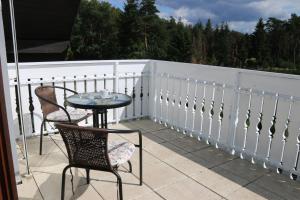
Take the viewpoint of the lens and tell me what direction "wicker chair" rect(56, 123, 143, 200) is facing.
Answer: facing away from the viewer and to the right of the viewer

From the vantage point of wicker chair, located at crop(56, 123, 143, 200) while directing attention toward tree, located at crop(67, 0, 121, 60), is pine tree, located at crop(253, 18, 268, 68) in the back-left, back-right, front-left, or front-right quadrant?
front-right

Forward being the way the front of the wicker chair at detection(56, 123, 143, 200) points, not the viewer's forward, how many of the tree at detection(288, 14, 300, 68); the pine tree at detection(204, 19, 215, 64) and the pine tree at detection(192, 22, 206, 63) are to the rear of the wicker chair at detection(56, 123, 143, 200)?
0

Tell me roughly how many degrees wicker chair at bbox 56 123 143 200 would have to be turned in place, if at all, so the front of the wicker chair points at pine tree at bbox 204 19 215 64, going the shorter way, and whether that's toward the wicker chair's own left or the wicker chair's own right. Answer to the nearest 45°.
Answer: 0° — it already faces it

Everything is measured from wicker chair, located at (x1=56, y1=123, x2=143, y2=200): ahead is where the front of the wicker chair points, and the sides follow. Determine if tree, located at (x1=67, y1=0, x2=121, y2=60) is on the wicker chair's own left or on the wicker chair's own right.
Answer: on the wicker chair's own left

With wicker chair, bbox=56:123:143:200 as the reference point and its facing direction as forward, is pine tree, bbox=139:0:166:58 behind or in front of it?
in front

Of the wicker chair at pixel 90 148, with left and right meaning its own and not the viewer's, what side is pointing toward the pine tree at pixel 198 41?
front

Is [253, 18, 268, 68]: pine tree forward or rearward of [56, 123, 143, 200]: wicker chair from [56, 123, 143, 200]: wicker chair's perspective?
forward

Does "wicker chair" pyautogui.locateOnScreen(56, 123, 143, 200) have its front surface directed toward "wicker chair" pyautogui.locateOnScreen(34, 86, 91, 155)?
no

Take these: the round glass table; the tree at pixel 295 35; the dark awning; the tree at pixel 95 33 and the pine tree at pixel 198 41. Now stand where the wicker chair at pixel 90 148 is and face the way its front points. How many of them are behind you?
0

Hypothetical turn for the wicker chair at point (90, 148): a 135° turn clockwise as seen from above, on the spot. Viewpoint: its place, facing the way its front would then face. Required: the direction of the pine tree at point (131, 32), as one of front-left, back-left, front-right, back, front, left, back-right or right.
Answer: back

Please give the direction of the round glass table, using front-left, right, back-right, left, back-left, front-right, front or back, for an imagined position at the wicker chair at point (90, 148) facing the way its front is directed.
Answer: front-left

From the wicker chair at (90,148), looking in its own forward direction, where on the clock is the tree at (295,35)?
The tree is roughly at 12 o'clock from the wicker chair.

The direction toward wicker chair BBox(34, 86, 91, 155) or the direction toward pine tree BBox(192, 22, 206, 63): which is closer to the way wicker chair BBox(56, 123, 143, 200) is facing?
the pine tree
